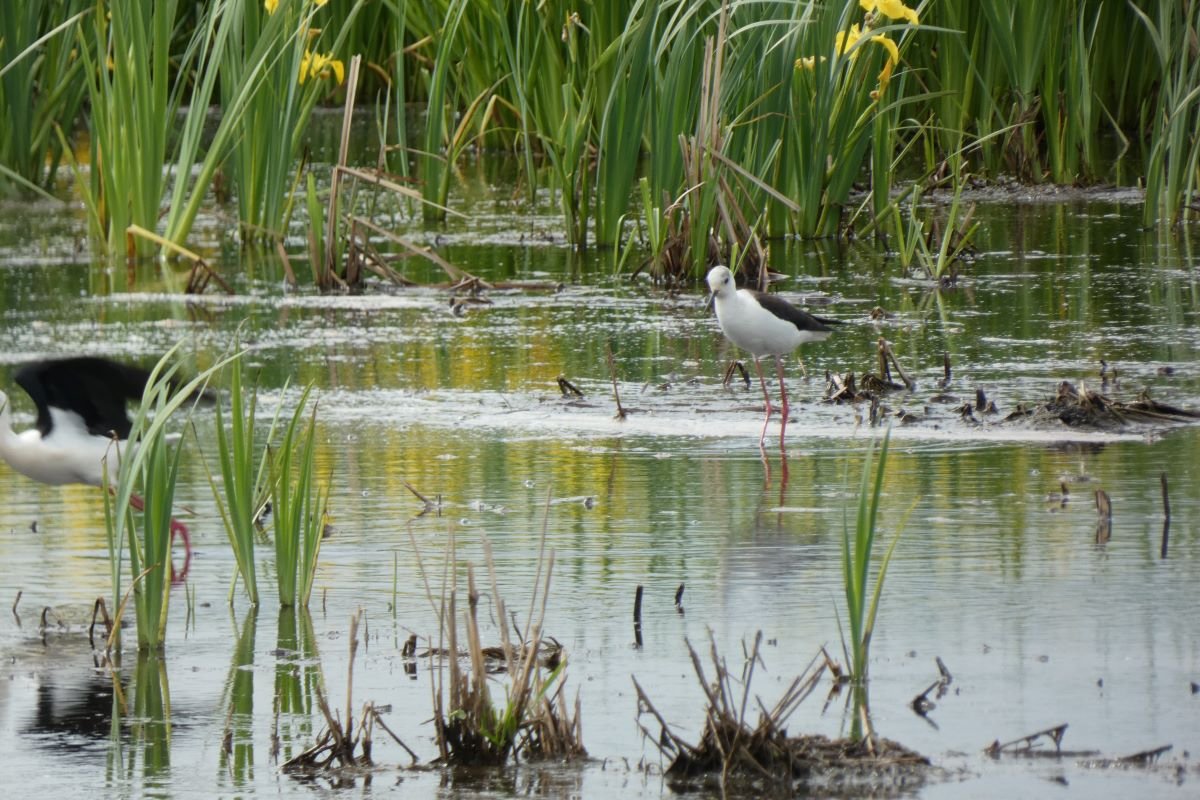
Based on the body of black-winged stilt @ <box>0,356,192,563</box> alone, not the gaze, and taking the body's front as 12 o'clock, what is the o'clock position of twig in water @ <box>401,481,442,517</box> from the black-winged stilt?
The twig in water is roughly at 6 o'clock from the black-winged stilt.

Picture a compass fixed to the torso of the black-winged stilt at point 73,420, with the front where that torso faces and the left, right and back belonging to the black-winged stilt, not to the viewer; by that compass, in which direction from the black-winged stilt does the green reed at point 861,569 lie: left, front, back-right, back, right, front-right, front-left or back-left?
back-left

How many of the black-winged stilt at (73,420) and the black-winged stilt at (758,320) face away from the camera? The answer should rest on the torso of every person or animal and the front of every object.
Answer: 0

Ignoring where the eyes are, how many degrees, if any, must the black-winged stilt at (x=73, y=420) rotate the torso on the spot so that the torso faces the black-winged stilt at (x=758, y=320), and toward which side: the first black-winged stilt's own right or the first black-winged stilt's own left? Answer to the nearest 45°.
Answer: approximately 135° to the first black-winged stilt's own right

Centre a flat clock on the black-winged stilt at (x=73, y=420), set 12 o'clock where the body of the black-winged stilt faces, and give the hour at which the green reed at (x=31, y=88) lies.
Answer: The green reed is roughly at 3 o'clock from the black-winged stilt.

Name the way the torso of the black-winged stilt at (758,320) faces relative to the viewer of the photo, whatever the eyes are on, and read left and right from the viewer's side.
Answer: facing the viewer and to the left of the viewer

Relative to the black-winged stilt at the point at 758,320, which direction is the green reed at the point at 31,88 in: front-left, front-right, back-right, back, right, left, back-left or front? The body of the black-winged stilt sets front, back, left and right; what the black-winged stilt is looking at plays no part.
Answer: right

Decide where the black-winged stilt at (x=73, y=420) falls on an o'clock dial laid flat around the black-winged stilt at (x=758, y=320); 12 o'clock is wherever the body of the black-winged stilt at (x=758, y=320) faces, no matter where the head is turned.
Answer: the black-winged stilt at (x=73, y=420) is roughly at 12 o'clock from the black-winged stilt at (x=758, y=320).

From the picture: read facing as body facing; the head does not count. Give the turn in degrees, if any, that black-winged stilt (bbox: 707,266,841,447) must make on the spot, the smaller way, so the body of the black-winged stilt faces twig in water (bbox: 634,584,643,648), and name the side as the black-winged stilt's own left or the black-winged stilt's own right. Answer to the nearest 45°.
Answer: approximately 45° to the black-winged stilt's own left

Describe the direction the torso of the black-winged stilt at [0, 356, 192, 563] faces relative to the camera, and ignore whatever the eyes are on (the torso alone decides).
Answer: to the viewer's left

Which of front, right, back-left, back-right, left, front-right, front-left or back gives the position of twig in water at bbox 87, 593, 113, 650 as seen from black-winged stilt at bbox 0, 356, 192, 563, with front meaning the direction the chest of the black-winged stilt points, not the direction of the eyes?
left

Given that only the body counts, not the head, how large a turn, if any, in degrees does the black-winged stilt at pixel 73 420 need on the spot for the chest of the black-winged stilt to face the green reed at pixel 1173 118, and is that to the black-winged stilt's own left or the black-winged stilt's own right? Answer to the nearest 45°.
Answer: approximately 135° to the black-winged stilt's own right

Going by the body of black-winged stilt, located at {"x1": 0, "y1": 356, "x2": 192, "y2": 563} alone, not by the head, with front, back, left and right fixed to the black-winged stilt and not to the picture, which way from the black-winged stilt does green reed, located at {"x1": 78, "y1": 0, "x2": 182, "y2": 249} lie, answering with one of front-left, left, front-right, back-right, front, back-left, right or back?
right

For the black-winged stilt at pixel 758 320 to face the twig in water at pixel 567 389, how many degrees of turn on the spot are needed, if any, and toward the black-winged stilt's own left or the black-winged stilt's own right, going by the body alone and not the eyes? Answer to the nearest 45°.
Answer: approximately 45° to the black-winged stilt's own right

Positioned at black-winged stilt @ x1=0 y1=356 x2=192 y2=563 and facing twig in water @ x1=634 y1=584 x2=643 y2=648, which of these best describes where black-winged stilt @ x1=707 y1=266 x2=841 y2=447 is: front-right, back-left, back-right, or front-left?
front-left

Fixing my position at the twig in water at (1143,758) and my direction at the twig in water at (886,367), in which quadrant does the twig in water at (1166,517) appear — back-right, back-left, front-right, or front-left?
front-right

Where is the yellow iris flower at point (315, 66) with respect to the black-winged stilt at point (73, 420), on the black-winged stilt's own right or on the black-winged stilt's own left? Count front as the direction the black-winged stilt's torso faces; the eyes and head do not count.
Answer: on the black-winged stilt's own right

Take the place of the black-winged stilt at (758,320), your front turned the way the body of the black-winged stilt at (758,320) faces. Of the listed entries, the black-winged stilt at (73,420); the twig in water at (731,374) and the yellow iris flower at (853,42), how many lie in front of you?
1

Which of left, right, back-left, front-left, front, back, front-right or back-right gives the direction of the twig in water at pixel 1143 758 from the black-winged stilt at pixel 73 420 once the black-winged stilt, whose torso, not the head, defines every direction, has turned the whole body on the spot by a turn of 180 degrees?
front-right

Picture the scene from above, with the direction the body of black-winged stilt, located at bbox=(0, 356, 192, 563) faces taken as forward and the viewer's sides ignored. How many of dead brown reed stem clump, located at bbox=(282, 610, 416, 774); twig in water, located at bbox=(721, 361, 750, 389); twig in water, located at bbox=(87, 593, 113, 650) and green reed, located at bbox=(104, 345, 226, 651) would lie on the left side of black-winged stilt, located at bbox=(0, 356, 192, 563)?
3

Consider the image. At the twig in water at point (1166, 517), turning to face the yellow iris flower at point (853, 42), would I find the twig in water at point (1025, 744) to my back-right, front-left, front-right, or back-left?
back-left
